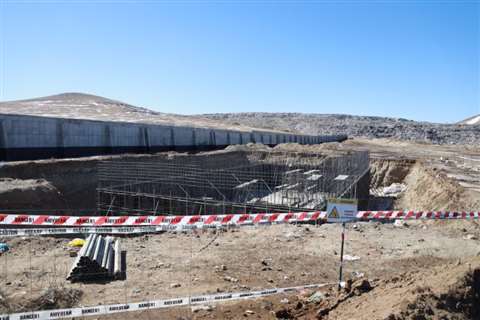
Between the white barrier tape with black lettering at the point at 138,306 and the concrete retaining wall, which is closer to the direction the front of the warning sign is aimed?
the white barrier tape with black lettering

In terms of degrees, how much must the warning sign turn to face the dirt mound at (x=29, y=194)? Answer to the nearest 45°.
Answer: approximately 90° to its right

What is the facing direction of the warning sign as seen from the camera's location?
facing the viewer

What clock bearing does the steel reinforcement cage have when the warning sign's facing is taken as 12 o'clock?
The steel reinforcement cage is roughly at 5 o'clock from the warning sign.

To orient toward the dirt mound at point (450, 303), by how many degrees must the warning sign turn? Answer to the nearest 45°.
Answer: approximately 45° to its left

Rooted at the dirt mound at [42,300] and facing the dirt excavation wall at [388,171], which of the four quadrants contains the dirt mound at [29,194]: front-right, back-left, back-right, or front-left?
front-left

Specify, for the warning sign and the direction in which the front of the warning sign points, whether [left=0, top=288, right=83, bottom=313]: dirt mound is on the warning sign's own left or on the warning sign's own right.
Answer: on the warning sign's own right

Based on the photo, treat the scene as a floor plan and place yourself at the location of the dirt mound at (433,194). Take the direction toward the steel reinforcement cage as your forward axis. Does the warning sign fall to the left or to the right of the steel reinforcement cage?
left

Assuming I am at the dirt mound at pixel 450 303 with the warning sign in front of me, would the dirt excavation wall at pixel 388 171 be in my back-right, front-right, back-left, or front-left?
front-right

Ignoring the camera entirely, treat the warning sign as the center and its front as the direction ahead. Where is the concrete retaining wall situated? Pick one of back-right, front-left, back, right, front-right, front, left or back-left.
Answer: back-right

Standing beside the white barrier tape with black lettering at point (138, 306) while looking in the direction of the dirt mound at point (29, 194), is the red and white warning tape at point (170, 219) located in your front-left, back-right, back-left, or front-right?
front-right
